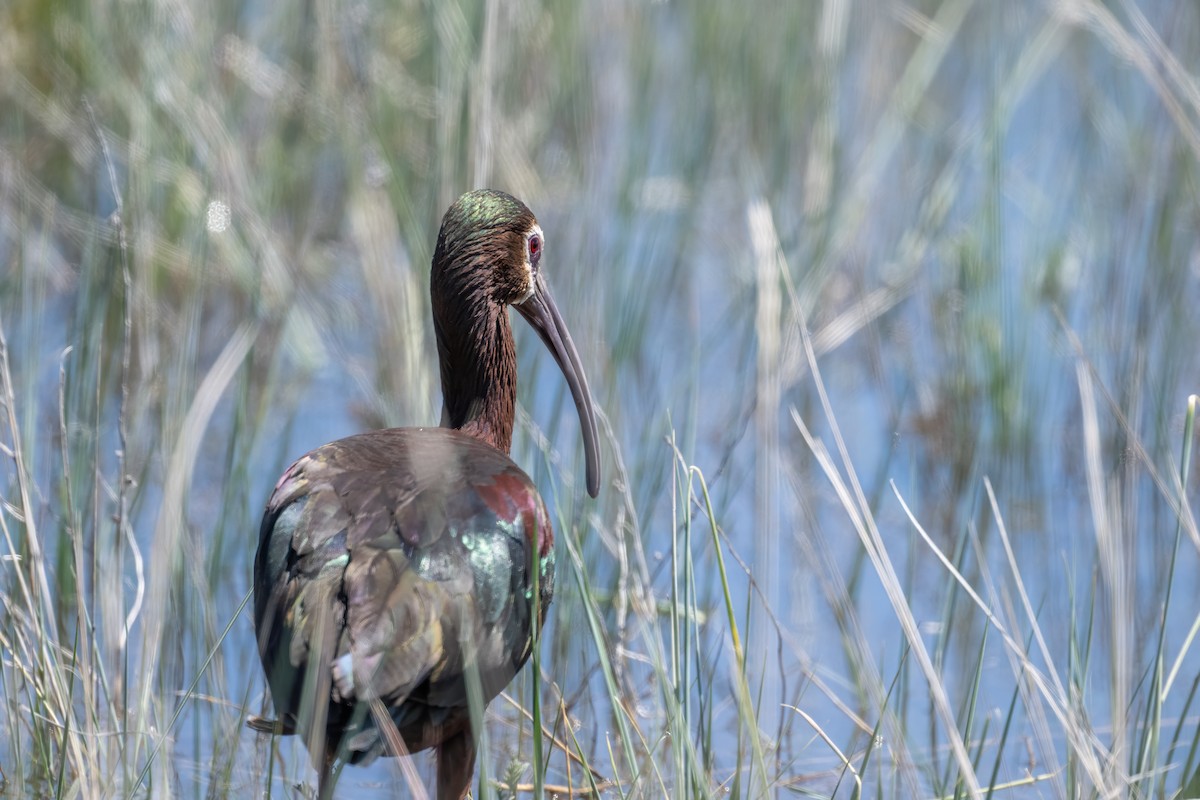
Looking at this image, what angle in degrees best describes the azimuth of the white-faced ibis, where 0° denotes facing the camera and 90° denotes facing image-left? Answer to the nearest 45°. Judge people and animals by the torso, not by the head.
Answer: approximately 225°
